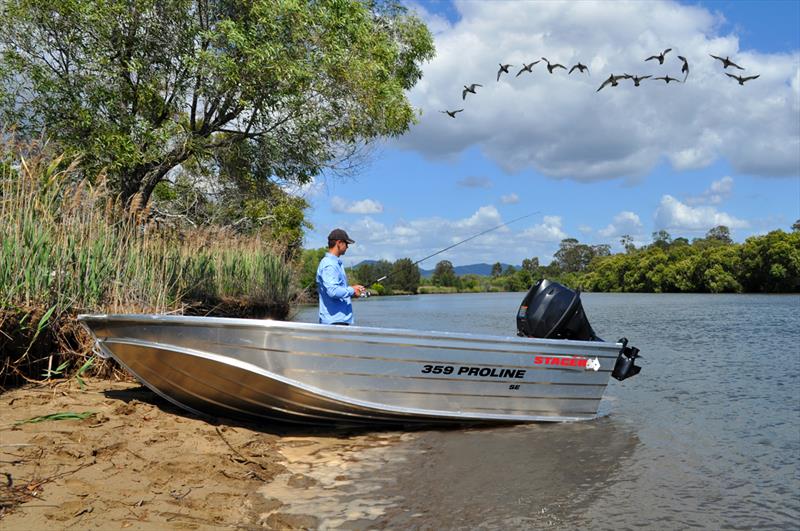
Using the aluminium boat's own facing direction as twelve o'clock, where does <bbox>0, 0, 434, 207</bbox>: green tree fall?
The green tree is roughly at 2 o'clock from the aluminium boat.

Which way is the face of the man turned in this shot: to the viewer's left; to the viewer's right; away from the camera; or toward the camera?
to the viewer's right

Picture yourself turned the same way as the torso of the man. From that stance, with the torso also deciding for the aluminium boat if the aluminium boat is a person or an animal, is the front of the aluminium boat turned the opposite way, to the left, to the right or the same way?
the opposite way

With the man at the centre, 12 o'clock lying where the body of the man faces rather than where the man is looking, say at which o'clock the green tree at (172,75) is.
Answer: The green tree is roughly at 8 o'clock from the man.

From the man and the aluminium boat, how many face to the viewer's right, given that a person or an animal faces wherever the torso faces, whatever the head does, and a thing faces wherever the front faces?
1

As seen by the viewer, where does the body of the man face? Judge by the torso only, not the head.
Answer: to the viewer's right

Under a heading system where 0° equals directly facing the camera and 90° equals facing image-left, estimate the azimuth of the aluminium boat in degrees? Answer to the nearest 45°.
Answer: approximately 90°
